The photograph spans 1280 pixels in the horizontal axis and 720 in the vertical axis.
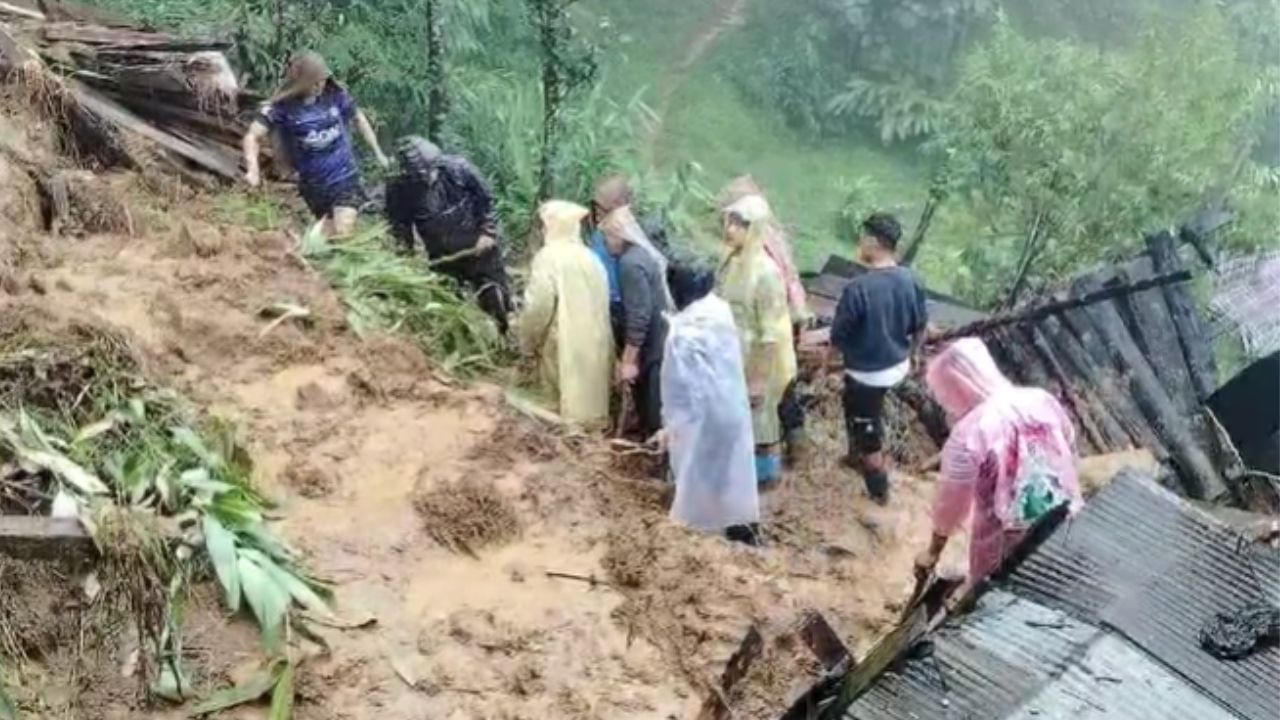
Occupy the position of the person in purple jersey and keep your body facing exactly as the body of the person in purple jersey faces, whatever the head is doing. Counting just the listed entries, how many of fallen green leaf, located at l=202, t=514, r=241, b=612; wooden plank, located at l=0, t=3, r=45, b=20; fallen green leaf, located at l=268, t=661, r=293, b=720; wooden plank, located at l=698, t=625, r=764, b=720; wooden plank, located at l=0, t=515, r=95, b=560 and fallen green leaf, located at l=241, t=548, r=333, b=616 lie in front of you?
5

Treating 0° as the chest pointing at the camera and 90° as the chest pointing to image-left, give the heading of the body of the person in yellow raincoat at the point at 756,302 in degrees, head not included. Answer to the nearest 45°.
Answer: approximately 45°

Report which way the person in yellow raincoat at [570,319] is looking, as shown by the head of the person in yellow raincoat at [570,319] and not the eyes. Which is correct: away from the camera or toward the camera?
away from the camera

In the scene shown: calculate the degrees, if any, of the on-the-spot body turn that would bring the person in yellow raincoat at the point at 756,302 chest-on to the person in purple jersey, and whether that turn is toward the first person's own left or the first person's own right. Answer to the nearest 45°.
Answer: approximately 90° to the first person's own right
